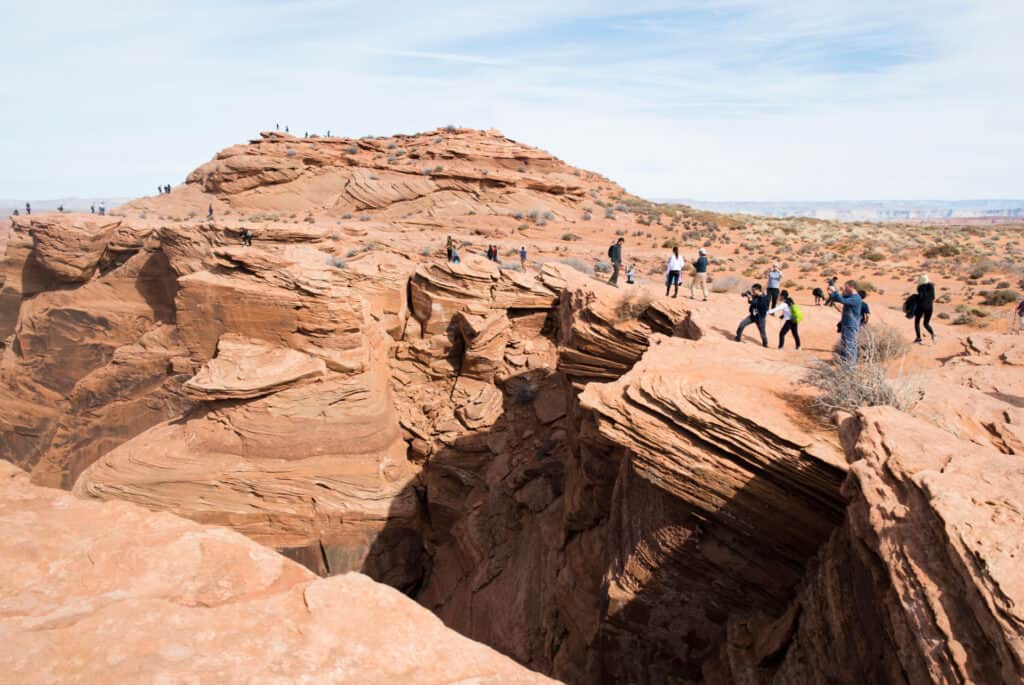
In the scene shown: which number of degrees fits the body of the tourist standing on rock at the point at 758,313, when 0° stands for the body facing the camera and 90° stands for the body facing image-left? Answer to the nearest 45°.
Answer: approximately 45°

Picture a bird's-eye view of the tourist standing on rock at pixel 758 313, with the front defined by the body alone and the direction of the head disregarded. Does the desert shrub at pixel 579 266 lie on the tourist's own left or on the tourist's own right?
on the tourist's own right

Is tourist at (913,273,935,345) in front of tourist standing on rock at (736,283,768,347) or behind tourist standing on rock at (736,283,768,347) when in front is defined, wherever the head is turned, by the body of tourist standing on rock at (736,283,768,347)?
behind

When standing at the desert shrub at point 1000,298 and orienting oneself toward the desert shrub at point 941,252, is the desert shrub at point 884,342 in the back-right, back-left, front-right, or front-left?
back-left

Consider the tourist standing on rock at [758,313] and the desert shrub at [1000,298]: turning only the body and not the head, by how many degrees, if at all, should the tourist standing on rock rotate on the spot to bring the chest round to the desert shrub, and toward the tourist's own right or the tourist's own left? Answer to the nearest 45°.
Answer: approximately 180°

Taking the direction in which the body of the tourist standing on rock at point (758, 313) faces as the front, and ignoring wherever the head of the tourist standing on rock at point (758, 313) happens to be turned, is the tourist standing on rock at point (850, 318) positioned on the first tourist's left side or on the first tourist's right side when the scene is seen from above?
on the first tourist's left side

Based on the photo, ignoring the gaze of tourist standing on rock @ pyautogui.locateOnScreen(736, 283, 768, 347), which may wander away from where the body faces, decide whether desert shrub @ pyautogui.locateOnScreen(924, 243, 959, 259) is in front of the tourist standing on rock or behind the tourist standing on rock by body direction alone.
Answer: behind

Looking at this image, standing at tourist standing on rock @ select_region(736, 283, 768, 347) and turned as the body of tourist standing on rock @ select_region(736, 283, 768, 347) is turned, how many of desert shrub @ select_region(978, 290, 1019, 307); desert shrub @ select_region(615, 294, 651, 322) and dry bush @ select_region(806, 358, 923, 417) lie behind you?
1
